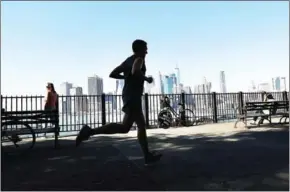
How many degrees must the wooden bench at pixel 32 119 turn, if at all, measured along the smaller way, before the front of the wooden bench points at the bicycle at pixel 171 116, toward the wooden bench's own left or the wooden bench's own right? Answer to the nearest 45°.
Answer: approximately 45° to the wooden bench's own right

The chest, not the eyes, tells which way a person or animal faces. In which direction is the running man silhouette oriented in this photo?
to the viewer's right

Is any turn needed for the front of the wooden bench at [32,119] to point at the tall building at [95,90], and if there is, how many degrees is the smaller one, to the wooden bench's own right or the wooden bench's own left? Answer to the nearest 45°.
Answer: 0° — it already faces it

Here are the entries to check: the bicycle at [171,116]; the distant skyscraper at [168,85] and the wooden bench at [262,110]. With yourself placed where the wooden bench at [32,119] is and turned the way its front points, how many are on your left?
0

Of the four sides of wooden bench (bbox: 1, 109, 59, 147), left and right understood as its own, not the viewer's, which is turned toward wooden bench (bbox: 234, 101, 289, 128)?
right

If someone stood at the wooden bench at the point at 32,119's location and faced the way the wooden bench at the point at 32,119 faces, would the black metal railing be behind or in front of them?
in front

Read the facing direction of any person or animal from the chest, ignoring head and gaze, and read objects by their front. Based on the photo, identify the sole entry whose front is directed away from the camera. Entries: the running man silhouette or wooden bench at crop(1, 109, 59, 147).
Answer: the wooden bench

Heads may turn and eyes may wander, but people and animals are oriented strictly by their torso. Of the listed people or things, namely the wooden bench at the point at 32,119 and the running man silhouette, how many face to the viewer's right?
1

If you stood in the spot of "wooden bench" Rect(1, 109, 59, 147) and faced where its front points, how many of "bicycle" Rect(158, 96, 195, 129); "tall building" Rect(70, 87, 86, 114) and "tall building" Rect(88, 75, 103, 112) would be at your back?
0

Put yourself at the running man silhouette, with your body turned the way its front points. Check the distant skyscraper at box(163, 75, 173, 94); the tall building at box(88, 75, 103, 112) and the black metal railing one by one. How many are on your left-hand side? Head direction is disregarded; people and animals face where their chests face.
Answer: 3

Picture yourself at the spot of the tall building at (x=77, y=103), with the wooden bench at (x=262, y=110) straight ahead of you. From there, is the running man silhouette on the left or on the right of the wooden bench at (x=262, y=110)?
right

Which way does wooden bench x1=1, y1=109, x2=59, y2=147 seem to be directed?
away from the camera

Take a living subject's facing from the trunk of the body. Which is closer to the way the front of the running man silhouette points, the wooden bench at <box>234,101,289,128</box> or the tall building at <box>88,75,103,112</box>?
the wooden bench

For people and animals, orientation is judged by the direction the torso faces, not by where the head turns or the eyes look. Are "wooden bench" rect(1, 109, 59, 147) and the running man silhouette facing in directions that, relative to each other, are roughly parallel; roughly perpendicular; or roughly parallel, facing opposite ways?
roughly perpendicular

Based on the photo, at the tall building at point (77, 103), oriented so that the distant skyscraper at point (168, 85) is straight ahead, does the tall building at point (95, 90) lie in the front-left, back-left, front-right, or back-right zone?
front-left

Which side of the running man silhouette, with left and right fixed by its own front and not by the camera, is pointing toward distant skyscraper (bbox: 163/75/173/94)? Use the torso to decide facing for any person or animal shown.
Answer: left
